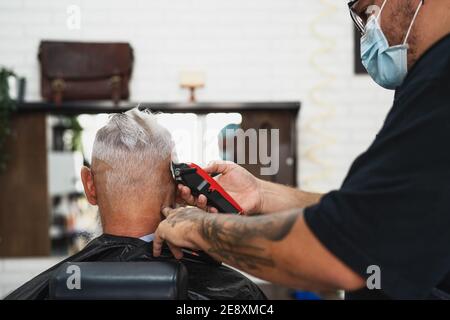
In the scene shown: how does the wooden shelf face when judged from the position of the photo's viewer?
facing the viewer

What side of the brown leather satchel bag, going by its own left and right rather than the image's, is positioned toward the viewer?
front
